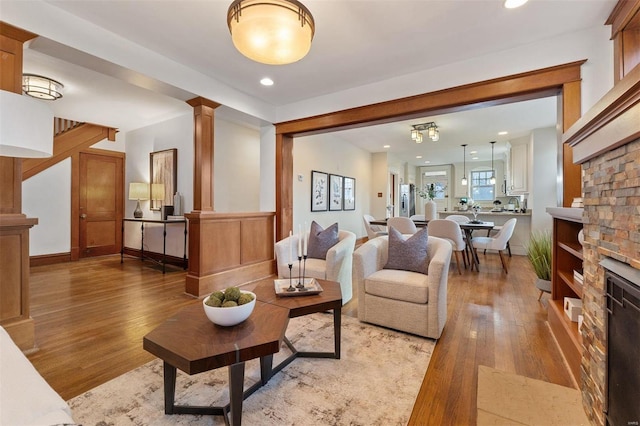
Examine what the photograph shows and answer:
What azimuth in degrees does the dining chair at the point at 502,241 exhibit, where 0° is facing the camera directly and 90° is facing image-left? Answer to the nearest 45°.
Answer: approximately 90°

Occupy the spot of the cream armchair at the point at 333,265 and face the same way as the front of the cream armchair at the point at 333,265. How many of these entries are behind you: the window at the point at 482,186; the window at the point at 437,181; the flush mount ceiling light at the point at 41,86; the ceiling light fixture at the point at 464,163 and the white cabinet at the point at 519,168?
4

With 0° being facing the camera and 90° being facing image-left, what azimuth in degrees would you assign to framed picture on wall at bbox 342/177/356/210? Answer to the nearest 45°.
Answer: approximately 315°

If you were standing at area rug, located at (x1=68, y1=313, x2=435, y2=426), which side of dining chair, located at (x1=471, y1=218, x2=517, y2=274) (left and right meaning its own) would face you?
left

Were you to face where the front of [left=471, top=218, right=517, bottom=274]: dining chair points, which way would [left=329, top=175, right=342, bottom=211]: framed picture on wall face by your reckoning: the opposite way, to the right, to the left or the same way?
the opposite way

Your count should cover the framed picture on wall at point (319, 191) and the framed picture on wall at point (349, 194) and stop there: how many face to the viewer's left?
0

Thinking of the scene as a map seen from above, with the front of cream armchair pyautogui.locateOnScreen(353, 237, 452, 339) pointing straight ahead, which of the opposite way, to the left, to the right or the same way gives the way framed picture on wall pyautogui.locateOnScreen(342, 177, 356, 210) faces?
to the left

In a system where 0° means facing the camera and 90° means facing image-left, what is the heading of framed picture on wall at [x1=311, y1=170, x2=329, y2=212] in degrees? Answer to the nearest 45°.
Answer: approximately 315°

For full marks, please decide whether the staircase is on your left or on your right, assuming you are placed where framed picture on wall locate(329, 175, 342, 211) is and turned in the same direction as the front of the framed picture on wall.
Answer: on your right

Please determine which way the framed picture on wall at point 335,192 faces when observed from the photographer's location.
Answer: facing the viewer and to the right of the viewer

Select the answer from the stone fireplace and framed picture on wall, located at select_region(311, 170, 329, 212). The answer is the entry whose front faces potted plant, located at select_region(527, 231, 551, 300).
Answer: the framed picture on wall
